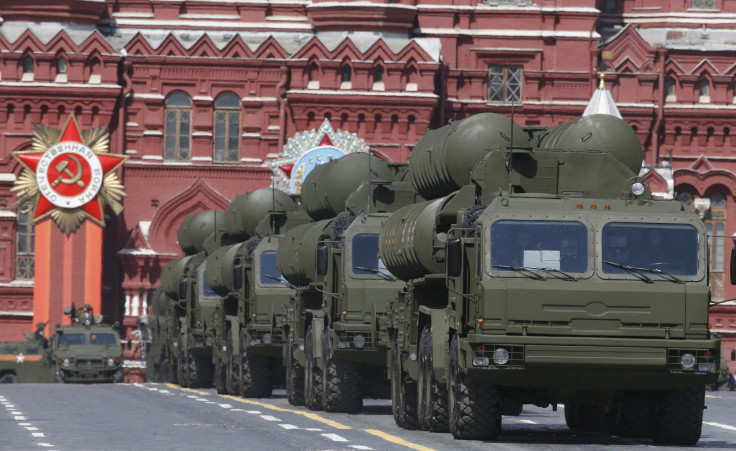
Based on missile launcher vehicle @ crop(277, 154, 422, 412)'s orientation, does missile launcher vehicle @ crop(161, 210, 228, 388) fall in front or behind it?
behind

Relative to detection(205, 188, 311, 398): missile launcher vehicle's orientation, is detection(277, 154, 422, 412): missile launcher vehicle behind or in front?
in front

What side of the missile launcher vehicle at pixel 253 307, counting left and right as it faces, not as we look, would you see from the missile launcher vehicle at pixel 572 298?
front

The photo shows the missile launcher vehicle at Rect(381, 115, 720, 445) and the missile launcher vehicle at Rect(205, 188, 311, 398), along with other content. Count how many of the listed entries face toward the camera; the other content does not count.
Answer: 2

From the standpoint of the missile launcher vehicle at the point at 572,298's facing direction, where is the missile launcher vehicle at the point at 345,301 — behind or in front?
behind

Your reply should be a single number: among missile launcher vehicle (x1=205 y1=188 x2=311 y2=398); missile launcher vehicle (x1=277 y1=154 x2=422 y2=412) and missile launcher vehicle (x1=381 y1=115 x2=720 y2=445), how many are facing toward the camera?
3

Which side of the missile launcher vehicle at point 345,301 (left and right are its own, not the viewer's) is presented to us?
front

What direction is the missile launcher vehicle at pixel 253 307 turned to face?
toward the camera

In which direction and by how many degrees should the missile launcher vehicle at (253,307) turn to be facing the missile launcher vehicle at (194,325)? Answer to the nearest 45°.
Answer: approximately 180°

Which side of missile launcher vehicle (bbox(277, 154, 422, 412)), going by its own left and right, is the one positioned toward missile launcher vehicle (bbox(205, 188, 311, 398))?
back

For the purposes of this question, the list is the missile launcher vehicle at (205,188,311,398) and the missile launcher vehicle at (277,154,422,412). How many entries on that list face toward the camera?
2
